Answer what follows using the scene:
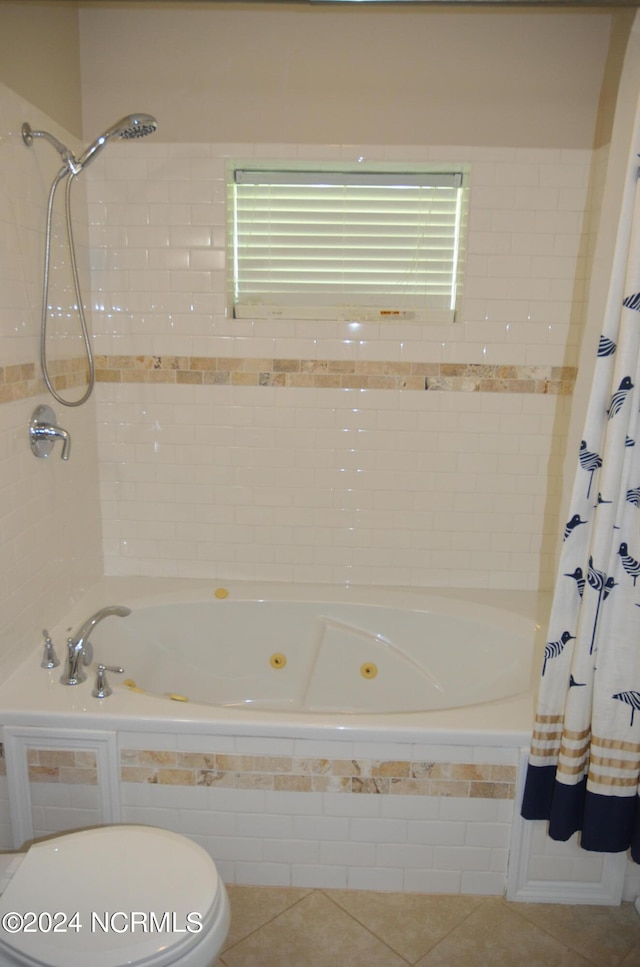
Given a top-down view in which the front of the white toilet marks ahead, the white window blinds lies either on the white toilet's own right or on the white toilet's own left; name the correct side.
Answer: on the white toilet's own left

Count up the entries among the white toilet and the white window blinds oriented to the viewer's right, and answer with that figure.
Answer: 1

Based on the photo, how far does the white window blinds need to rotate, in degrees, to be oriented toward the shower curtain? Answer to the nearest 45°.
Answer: approximately 45° to its left

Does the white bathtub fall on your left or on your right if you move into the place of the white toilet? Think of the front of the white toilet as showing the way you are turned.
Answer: on your left

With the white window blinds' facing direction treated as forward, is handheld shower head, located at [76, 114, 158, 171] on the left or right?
on its right

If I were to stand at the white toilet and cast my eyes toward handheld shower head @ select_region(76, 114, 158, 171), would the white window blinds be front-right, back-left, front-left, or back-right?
front-right

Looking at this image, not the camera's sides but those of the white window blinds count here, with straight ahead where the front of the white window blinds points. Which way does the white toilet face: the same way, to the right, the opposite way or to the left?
to the left

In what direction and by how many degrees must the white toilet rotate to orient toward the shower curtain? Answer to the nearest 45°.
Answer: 0° — it already faces it

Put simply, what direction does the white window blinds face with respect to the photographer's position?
facing the viewer

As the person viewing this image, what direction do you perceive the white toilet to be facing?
facing to the right of the viewer
